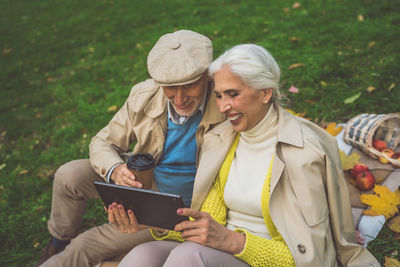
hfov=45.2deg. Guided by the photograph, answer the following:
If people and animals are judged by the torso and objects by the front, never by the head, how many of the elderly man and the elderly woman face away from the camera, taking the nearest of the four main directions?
0

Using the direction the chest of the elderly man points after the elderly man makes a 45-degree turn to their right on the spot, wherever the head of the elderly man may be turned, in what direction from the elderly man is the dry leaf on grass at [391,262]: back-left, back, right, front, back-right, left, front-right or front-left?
left

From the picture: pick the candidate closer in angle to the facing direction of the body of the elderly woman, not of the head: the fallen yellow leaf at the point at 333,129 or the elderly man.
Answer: the elderly man

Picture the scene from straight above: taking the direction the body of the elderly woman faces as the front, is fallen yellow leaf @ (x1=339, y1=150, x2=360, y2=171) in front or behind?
behind

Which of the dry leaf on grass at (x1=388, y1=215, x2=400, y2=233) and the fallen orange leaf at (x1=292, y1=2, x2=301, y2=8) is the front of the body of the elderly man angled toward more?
the dry leaf on grass

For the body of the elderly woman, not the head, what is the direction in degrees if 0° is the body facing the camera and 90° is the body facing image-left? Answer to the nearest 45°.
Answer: approximately 45°

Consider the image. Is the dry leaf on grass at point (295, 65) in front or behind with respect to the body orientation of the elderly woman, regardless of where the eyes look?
behind

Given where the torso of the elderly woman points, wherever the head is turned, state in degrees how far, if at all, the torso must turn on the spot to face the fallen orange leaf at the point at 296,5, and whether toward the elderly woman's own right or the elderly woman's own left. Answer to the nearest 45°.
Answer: approximately 135° to the elderly woman's own right

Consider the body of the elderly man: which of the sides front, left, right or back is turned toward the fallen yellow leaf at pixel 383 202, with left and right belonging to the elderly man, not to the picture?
left

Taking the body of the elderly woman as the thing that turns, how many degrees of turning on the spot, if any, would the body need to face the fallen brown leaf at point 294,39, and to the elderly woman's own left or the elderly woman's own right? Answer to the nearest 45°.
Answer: approximately 135° to the elderly woman's own right

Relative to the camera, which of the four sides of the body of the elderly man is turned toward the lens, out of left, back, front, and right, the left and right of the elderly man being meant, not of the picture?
front
